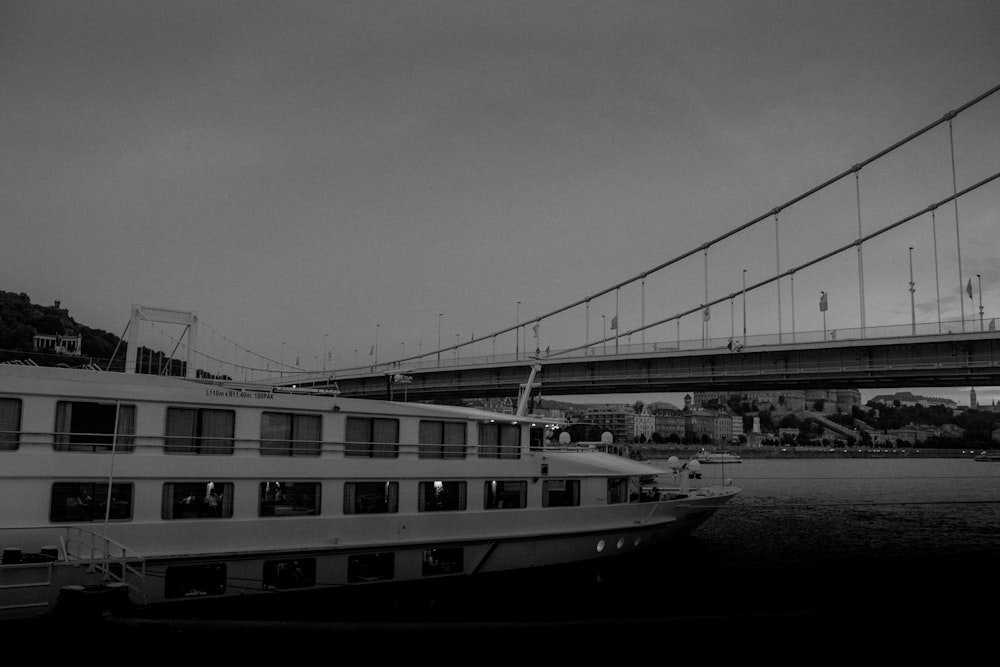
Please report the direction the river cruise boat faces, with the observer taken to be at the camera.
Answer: facing away from the viewer and to the right of the viewer

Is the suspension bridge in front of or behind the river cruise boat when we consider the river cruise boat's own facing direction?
in front
